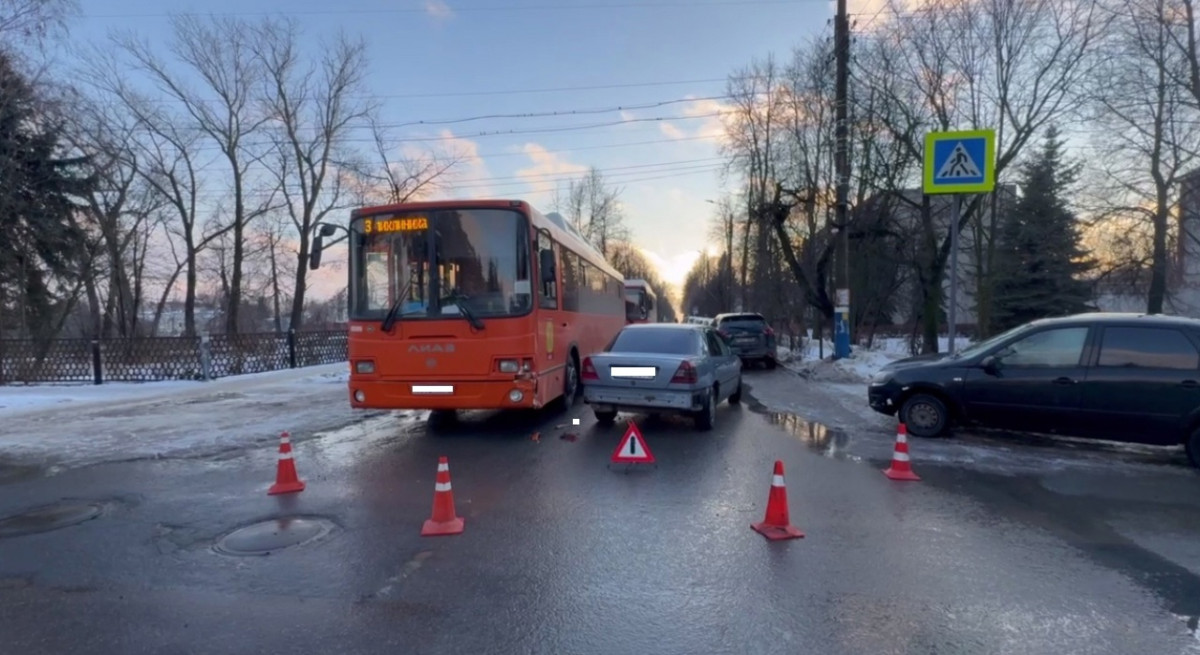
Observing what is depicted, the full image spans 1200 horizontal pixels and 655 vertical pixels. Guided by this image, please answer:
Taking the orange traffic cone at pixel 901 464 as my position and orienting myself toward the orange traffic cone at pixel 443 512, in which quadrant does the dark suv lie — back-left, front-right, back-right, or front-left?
back-right

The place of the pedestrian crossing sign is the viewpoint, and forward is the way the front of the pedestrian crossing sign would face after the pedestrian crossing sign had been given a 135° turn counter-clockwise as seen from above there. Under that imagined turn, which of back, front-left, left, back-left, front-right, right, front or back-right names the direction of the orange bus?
back

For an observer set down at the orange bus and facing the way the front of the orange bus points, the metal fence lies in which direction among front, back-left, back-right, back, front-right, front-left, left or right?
back-right

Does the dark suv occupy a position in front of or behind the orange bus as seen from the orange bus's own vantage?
behind

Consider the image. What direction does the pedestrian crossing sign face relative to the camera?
toward the camera

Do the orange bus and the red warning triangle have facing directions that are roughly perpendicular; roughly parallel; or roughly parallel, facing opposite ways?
roughly parallel

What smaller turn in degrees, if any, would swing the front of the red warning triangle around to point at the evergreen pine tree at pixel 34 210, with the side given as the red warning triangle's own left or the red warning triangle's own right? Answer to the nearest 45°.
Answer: approximately 135° to the red warning triangle's own right

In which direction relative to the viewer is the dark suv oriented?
away from the camera

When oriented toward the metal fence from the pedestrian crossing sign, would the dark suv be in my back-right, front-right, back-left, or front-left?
front-right

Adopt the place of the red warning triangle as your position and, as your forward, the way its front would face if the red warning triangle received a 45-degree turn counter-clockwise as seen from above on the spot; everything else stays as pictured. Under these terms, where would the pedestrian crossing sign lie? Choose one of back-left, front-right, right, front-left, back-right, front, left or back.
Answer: left

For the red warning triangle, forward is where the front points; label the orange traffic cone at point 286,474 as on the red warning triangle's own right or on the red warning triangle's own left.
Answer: on the red warning triangle's own right

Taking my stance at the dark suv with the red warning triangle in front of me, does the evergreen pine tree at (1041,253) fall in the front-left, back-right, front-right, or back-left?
back-left

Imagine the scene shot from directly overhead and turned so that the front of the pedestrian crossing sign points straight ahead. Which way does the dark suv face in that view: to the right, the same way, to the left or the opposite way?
the opposite way

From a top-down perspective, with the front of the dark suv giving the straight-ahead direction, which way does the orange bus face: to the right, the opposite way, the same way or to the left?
the opposite way

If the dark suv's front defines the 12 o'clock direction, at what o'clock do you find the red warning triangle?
The red warning triangle is roughly at 6 o'clock from the dark suv.

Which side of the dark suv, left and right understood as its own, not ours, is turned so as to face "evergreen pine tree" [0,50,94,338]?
left

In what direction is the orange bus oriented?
toward the camera

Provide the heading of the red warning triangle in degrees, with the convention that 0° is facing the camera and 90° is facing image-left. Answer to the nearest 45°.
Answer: approximately 0°

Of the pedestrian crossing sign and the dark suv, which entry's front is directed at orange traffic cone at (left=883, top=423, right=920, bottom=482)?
the pedestrian crossing sign

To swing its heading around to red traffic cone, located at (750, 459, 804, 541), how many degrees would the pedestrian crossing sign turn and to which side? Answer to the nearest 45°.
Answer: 0° — it already faces it

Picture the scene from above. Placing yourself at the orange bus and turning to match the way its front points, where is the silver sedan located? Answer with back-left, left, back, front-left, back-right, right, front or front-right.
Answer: left
